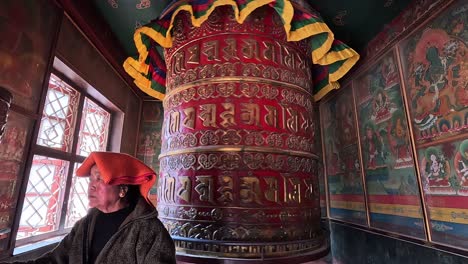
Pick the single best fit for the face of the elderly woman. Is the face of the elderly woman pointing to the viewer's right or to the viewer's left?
to the viewer's left

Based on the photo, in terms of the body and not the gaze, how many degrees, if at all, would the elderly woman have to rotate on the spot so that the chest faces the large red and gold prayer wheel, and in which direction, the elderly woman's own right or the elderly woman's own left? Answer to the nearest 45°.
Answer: approximately 135° to the elderly woman's own left
